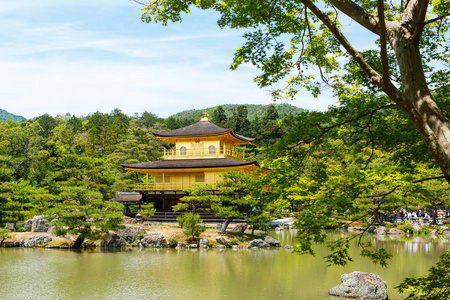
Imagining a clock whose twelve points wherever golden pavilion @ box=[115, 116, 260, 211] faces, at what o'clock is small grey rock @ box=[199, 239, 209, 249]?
The small grey rock is roughly at 12 o'clock from the golden pavilion.

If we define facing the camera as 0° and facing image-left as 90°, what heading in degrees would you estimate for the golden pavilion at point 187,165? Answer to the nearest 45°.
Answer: approximately 0°

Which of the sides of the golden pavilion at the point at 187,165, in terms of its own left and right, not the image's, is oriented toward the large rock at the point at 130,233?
front

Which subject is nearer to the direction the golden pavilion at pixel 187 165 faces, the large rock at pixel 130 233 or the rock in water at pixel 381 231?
the large rock

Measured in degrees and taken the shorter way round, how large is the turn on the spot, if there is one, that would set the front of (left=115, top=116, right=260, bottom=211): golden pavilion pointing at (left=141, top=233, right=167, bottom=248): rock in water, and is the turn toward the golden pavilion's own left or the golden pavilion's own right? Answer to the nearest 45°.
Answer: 0° — it already faces it

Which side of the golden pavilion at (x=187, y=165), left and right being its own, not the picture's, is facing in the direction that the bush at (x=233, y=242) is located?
front

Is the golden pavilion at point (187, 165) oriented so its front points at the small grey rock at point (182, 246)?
yes

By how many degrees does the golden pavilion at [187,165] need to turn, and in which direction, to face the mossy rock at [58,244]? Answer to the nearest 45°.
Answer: approximately 45° to its right

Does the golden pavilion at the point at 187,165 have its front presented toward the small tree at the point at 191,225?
yes

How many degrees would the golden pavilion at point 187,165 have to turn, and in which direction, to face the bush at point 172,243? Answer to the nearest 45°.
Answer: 0° — it already faces it
